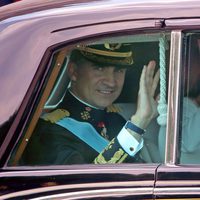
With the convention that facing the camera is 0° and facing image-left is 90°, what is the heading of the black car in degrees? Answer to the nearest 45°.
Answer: approximately 270°

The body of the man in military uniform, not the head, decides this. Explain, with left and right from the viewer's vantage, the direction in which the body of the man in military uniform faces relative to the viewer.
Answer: facing the viewer and to the right of the viewer
